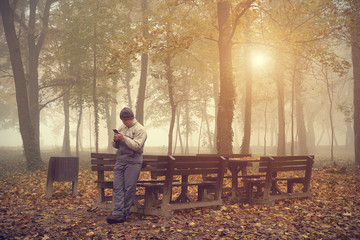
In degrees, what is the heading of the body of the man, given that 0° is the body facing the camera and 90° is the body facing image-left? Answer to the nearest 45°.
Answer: approximately 45°

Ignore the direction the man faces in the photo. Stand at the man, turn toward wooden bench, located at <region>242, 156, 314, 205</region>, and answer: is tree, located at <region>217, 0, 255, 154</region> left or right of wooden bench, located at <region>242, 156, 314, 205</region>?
left

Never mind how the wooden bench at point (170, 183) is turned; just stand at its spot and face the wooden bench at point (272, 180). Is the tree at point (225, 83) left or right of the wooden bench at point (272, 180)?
left

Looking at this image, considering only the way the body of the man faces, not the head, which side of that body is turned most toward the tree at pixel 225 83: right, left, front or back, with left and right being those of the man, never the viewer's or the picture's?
back
